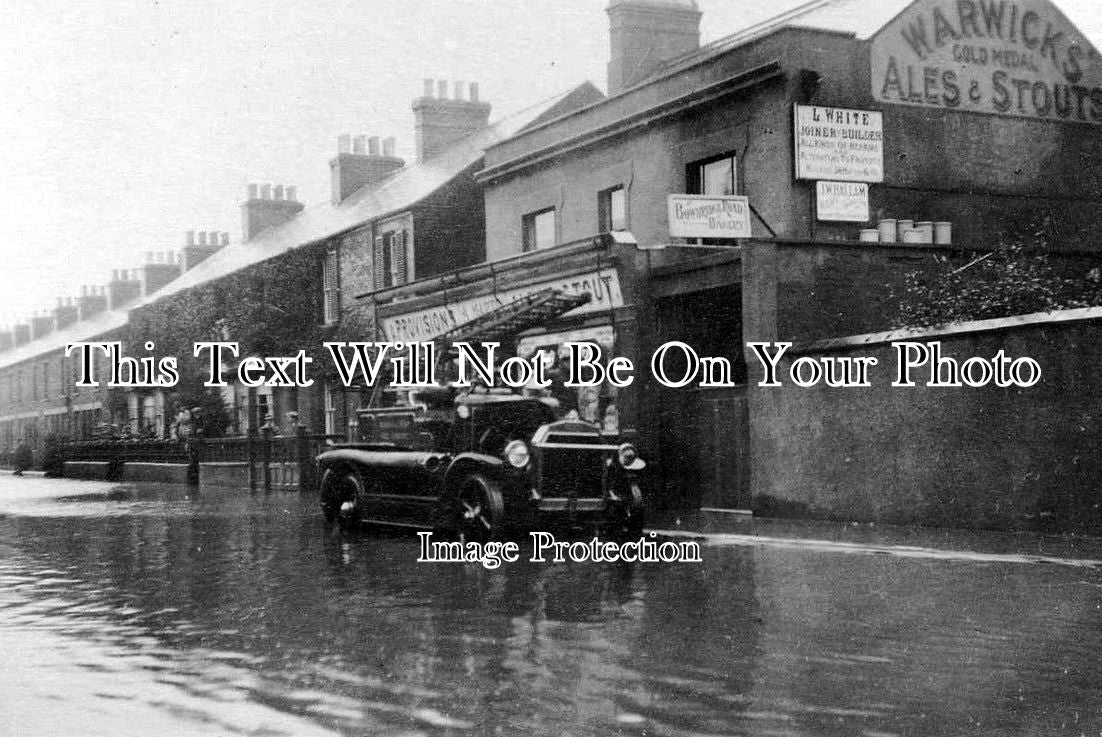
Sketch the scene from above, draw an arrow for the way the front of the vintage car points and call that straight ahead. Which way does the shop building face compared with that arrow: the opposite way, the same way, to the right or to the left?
to the right

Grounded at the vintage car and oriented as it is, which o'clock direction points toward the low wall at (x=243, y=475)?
The low wall is roughly at 7 o'clock from the vintage car.

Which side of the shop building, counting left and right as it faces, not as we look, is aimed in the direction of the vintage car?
front

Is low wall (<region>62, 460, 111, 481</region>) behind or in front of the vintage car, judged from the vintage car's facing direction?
behind

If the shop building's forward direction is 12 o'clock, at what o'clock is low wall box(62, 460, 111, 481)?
The low wall is roughly at 3 o'clock from the shop building.

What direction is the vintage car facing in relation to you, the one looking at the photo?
facing the viewer and to the right of the viewer

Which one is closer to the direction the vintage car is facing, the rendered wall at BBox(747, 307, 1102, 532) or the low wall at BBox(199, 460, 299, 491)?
the rendered wall

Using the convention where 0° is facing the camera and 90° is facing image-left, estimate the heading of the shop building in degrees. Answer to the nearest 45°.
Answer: approximately 45°

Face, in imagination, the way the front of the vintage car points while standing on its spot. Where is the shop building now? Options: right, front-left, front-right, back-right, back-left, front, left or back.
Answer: left

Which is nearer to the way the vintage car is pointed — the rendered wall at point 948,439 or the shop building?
the rendered wall

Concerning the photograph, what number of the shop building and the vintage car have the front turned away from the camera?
0
